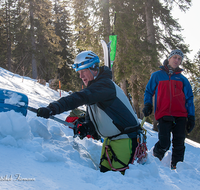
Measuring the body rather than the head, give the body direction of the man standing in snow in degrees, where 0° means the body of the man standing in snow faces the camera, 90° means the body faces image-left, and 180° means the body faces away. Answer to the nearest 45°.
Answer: approximately 0°

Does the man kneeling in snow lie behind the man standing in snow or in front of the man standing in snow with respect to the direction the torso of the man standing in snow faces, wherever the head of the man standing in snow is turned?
in front

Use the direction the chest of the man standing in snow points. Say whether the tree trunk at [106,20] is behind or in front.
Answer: behind

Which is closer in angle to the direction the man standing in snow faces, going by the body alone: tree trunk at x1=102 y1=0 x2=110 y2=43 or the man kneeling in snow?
the man kneeling in snow
